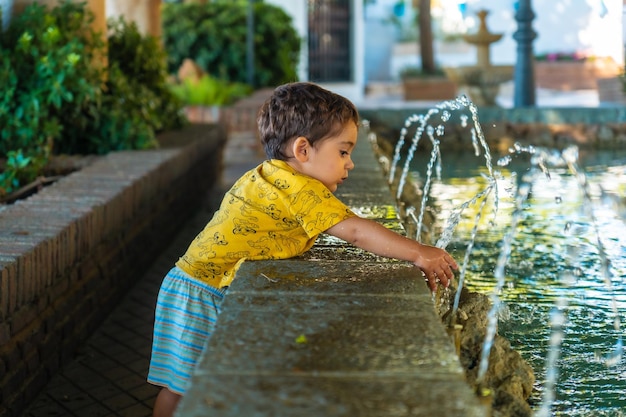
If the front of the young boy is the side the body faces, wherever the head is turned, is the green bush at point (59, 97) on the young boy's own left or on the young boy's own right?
on the young boy's own left

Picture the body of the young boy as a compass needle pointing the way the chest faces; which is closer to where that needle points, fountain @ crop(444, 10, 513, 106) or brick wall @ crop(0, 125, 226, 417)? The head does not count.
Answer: the fountain

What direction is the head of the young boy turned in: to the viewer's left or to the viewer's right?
to the viewer's right

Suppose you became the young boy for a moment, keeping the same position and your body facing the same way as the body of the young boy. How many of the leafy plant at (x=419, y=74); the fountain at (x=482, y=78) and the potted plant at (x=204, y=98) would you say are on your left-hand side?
3

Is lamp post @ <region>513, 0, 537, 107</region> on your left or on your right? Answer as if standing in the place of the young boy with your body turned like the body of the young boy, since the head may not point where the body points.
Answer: on your left

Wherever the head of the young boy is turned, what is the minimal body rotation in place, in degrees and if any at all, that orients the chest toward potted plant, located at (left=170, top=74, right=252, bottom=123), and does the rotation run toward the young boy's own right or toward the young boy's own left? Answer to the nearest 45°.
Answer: approximately 90° to the young boy's own left

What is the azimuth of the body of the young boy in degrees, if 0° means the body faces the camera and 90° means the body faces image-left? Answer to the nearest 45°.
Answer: approximately 270°

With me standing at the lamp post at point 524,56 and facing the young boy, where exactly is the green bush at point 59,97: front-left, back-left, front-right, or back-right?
front-right

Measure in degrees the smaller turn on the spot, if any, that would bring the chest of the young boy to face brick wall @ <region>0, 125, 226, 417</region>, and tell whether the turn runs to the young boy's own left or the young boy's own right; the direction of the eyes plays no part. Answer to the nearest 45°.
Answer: approximately 135° to the young boy's own left

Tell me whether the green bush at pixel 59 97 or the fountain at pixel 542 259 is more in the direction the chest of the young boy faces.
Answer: the fountain
